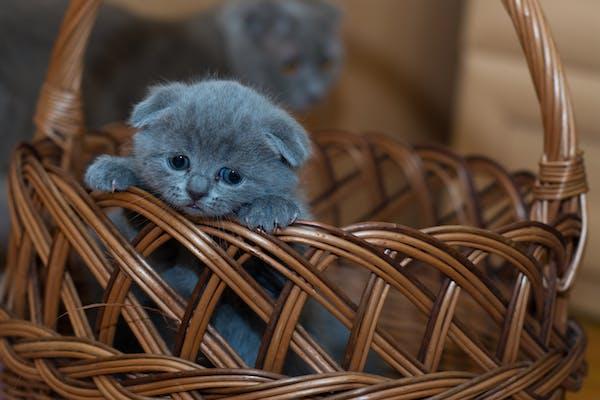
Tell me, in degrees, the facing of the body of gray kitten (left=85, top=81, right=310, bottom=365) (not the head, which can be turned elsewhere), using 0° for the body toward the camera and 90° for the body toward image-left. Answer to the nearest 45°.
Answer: approximately 0°

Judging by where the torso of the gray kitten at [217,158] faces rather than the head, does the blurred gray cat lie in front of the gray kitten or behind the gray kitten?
behind
